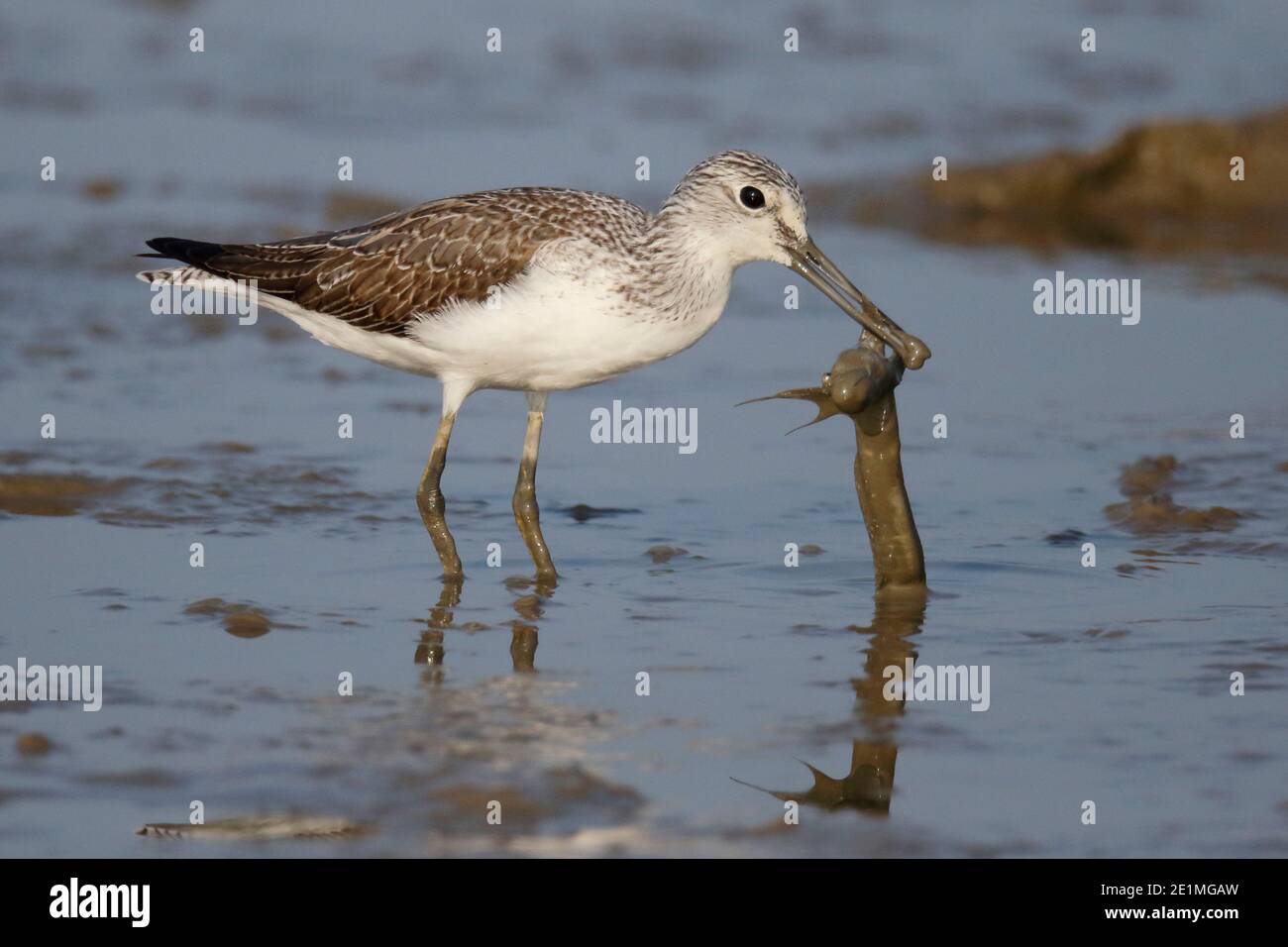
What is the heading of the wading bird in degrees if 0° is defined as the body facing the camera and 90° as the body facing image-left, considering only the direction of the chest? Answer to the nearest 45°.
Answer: approximately 270°
